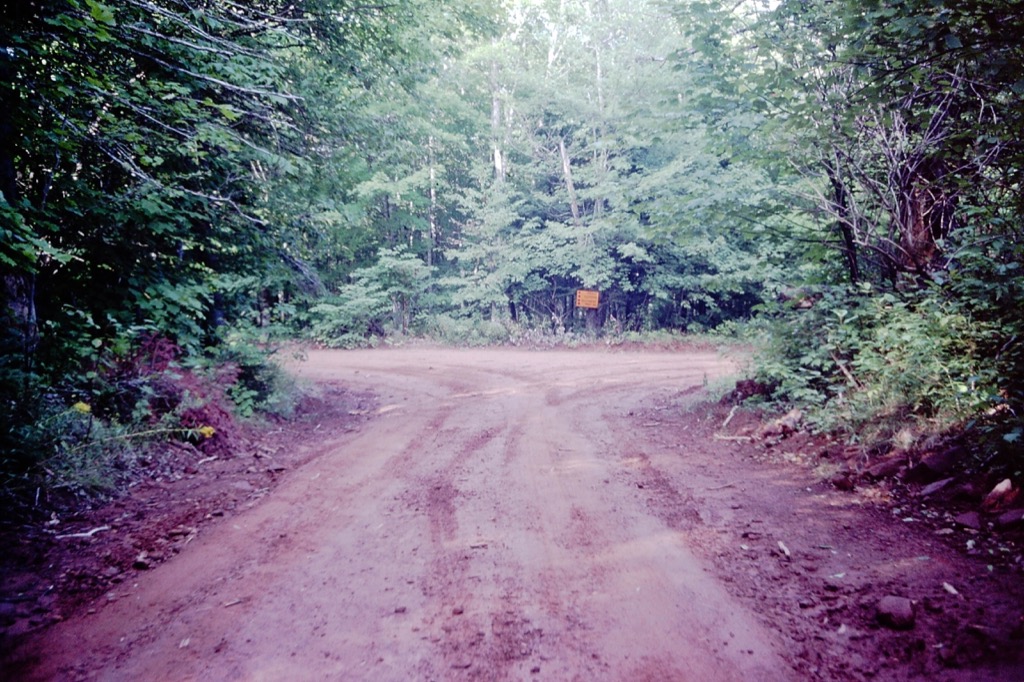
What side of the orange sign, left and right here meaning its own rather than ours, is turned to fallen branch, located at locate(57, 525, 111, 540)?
front

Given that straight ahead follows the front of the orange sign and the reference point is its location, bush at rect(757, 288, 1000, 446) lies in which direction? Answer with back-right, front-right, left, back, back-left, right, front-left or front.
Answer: front

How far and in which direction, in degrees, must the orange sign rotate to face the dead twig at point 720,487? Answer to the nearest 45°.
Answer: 0° — it already faces it

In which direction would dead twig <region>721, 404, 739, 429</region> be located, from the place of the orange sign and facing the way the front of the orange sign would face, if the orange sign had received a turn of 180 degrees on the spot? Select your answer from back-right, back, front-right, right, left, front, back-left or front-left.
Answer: back

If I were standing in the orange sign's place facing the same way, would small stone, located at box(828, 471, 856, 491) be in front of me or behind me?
in front

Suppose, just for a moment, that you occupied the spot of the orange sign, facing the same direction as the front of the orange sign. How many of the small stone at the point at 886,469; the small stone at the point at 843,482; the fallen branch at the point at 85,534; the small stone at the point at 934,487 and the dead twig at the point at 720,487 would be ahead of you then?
5

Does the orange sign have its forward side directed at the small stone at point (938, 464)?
yes

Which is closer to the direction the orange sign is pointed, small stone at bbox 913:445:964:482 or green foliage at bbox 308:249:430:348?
the small stone

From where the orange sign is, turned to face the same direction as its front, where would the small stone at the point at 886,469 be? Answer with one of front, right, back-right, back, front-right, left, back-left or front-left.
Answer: front

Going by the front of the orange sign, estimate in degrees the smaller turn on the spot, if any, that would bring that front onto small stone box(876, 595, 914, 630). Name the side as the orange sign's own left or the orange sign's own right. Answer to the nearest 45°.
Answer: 0° — it already faces it

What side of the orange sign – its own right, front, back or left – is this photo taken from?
front

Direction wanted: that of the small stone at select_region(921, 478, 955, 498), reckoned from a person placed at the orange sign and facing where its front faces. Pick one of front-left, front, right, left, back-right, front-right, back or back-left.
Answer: front

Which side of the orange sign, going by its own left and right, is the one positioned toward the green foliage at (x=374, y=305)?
right
